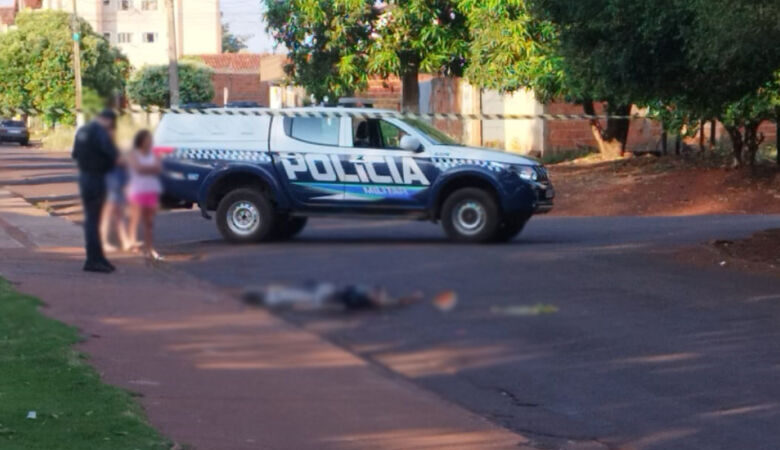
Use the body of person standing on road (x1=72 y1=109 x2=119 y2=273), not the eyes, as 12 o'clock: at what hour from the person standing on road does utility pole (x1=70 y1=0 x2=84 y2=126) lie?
The utility pole is roughly at 9 o'clock from the person standing on road.

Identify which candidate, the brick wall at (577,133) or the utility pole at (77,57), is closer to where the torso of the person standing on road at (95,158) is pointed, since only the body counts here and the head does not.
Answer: the brick wall

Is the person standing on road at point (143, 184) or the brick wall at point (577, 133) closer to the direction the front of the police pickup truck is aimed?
the brick wall

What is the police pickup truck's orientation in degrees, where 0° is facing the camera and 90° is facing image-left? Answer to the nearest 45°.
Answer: approximately 270°

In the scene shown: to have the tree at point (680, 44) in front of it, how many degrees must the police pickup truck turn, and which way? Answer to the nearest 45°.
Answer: approximately 90° to its left

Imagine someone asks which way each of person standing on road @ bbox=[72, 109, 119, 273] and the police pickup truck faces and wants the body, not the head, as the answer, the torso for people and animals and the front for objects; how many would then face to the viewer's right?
2

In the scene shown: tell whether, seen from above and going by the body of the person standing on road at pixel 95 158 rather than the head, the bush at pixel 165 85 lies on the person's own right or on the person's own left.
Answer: on the person's own left
